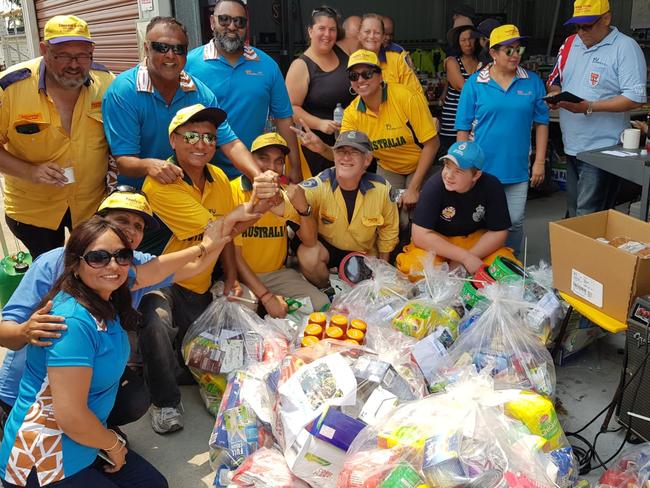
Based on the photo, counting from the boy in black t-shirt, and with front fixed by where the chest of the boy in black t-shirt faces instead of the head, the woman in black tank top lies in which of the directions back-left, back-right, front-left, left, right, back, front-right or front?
back-right

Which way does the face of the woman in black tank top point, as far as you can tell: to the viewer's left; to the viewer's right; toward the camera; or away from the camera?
toward the camera

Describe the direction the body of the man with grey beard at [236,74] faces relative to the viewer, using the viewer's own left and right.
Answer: facing the viewer

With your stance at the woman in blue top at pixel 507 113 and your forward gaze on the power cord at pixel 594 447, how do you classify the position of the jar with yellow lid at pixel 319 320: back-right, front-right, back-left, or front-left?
front-right

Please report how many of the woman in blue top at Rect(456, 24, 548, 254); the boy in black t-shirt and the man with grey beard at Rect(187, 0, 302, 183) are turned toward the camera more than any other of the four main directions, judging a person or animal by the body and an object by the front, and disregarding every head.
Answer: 3

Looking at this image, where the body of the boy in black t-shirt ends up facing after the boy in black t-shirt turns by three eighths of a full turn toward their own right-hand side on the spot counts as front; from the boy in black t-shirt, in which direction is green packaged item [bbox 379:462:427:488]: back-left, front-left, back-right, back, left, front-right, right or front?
back-left

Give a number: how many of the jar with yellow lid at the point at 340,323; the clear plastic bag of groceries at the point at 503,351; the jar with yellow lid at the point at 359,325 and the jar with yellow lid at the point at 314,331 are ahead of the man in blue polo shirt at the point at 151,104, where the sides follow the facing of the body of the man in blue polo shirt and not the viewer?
4

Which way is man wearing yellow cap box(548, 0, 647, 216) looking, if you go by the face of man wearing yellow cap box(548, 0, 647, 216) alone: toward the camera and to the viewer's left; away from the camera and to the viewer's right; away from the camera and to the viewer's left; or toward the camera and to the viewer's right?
toward the camera and to the viewer's left

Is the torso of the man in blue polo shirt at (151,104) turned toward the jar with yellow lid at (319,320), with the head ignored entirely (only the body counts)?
yes

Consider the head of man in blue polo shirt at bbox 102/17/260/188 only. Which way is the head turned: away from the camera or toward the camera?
toward the camera

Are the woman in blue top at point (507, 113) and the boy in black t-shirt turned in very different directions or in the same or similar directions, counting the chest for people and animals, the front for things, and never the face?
same or similar directions

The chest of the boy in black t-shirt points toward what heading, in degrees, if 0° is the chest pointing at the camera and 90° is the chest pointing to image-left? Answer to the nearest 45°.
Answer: approximately 0°

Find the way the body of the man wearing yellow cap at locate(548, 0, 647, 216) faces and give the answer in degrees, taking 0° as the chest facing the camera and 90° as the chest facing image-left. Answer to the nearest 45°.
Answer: approximately 45°

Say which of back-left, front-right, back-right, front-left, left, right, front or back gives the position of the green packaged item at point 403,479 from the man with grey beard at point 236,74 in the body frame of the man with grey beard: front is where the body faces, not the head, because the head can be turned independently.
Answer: front

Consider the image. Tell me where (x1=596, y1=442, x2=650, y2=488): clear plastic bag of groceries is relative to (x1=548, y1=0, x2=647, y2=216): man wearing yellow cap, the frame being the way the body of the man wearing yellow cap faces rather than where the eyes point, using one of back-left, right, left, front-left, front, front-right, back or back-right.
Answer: front-left

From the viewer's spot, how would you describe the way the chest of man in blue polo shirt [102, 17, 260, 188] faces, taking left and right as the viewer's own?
facing the viewer and to the right of the viewer

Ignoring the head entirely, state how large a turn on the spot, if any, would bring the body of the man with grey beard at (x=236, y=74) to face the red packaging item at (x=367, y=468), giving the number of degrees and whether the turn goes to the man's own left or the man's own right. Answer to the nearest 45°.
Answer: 0° — they already face it

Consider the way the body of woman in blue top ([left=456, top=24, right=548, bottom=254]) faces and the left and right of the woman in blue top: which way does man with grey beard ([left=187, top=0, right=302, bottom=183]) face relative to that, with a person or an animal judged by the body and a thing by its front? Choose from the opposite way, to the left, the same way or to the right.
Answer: the same way

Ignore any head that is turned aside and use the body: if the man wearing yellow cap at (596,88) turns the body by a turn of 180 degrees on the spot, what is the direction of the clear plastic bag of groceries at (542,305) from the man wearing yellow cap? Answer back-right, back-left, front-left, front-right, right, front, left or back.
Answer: back-right

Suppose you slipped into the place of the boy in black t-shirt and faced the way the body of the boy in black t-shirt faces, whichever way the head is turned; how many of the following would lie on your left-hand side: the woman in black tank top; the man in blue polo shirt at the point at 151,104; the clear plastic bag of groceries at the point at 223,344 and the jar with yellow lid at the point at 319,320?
0

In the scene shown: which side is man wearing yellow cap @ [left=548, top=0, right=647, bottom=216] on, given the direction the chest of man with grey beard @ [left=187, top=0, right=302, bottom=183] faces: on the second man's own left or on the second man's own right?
on the second man's own left
